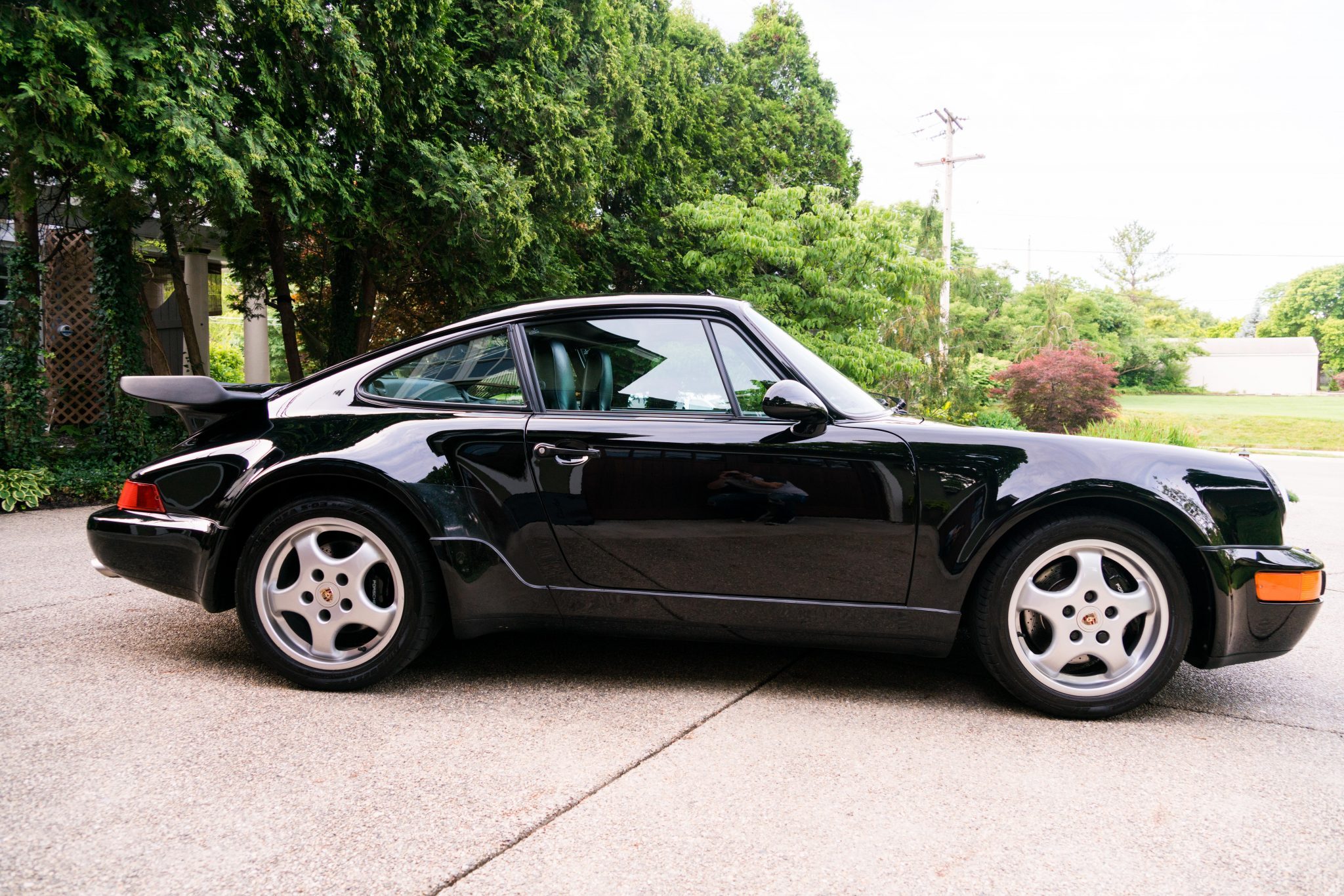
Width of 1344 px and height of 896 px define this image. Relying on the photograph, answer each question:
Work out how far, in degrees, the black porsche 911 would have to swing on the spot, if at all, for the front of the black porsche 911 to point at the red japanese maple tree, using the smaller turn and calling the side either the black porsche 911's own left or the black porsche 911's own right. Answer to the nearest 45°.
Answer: approximately 45° to the black porsche 911's own left

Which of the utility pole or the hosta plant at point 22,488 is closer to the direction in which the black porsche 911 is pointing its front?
the utility pole

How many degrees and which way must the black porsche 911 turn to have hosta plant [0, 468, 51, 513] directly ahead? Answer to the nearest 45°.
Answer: approximately 135° to its left

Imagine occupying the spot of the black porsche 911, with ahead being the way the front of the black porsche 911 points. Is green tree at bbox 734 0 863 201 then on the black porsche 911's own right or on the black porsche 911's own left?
on the black porsche 911's own left

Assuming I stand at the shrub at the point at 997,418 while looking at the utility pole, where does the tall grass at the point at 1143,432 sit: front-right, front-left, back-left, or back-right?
back-right

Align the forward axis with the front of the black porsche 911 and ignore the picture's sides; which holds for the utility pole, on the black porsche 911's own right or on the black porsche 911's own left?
on the black porsche 911's own left

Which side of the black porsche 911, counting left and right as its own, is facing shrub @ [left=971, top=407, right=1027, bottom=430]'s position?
left

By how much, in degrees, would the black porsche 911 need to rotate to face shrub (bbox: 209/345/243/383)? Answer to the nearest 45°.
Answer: approximately 135° to its left

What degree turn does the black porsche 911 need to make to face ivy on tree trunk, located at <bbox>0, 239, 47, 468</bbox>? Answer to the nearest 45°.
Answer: approximately 135° to its left

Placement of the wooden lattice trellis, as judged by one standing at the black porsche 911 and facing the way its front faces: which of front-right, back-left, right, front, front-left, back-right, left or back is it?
back-left

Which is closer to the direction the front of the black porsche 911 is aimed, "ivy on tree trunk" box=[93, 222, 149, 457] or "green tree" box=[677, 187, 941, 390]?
the green tree

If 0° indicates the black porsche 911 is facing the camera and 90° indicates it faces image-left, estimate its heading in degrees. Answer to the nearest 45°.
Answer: approximately 270°
